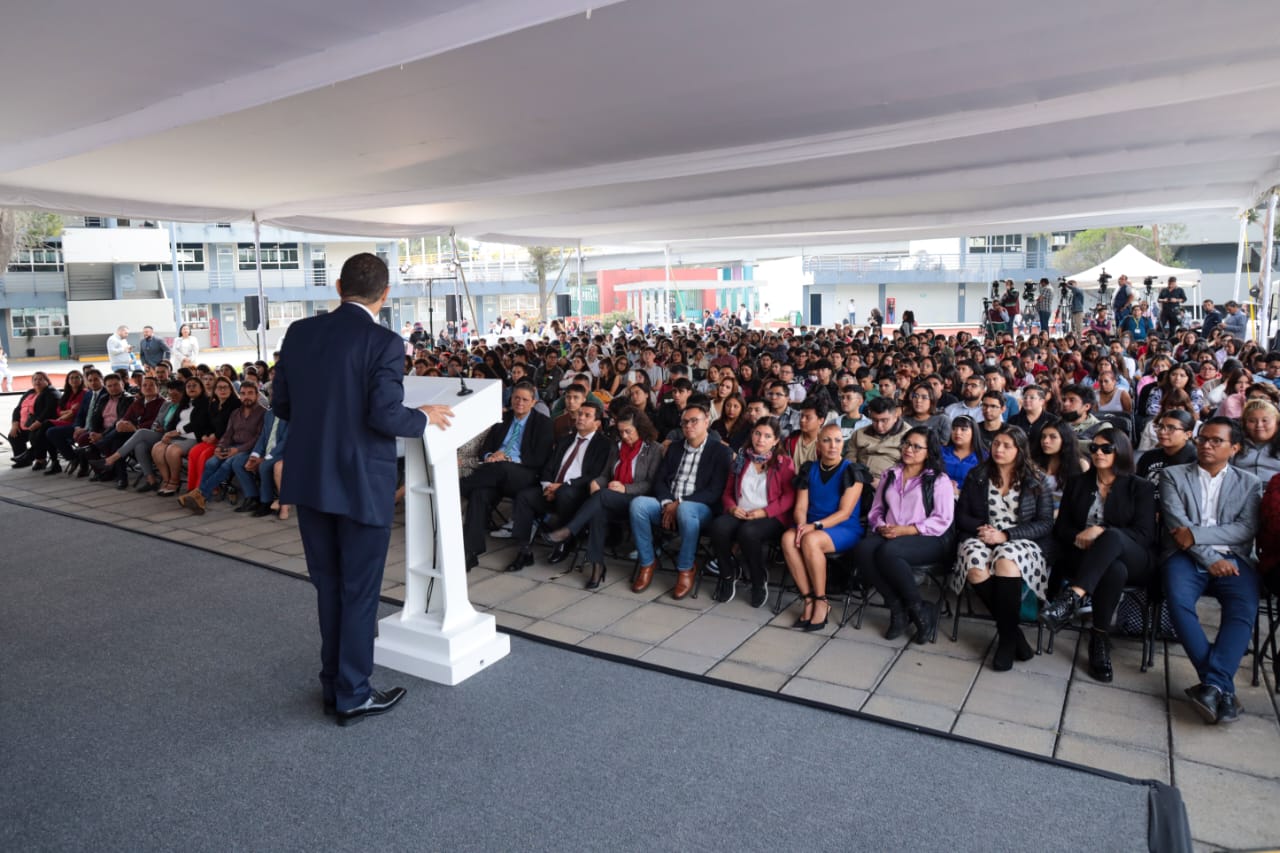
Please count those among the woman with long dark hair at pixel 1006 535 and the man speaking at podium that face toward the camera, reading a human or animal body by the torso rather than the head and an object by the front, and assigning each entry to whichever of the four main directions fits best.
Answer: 1

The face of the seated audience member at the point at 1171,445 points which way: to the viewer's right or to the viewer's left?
to the viewer's left

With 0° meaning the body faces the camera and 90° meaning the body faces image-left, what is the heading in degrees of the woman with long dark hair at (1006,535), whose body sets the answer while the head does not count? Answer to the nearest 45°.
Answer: approximately 0°

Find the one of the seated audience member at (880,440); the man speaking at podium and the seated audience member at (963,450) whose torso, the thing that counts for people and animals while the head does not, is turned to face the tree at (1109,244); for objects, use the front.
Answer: the man speaking at podium

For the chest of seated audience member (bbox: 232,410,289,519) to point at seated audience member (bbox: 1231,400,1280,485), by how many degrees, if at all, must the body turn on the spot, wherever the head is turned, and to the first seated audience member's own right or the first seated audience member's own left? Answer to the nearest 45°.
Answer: approximately 90° to the first seated audience member's own left

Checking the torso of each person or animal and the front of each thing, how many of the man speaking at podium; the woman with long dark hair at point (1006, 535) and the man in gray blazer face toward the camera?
2

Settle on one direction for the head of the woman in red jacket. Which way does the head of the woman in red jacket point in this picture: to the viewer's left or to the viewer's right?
to the viewer's left

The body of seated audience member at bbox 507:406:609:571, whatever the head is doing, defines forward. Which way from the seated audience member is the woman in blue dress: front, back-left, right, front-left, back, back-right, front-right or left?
left

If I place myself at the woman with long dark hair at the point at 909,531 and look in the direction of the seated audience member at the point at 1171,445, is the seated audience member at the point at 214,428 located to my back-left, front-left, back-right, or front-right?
back-left

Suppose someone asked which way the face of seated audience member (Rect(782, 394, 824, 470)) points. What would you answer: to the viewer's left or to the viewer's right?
to the viewer's left

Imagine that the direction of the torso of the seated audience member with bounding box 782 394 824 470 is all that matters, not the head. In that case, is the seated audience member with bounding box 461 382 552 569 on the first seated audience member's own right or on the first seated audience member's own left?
on the first seated audience member's own right

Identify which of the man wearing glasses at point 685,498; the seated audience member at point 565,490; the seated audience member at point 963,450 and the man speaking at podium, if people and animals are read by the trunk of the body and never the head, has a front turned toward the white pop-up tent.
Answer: the man speaking at podium
